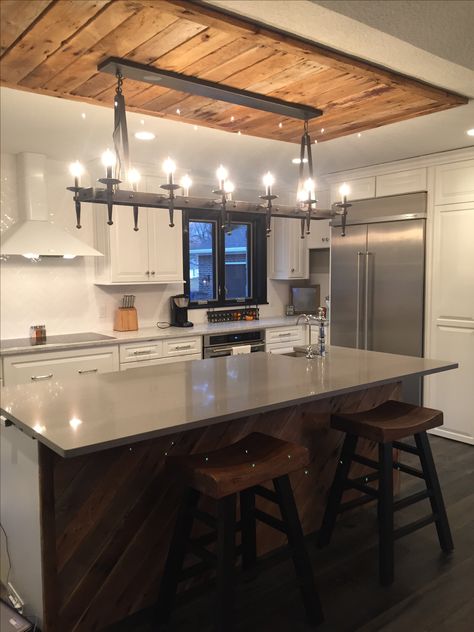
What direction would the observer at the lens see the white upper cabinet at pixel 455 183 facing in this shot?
facing the viewer and to the left of the viewer

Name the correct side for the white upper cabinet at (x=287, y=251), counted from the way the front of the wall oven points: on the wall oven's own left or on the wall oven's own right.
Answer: on the wall oven's own left

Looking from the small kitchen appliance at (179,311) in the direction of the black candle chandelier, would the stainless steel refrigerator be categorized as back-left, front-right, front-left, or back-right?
front-left

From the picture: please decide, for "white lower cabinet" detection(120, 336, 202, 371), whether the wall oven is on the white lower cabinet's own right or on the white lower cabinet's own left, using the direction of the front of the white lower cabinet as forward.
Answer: on the white lower cabinet's own left

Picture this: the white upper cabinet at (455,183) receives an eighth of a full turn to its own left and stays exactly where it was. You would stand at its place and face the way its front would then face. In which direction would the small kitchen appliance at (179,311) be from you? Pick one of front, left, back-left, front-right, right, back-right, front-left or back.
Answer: right

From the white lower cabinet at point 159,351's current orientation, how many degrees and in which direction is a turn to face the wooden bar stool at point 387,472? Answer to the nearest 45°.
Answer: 0° — it already faces it

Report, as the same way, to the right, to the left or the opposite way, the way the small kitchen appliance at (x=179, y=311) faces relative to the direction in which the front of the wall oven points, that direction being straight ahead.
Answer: the same way

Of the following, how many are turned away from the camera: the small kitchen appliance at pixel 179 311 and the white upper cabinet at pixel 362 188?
0

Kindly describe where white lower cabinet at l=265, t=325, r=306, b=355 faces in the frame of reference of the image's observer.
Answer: facing the viewer and to the right of the viewer

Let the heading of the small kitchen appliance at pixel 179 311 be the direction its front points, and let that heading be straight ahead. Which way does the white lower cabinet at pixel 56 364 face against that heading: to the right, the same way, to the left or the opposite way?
the same way

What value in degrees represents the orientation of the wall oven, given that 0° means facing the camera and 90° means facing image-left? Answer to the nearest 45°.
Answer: approximately 315°

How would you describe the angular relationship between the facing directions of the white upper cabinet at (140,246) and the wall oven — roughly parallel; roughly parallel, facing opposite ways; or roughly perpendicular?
roughly parallel
